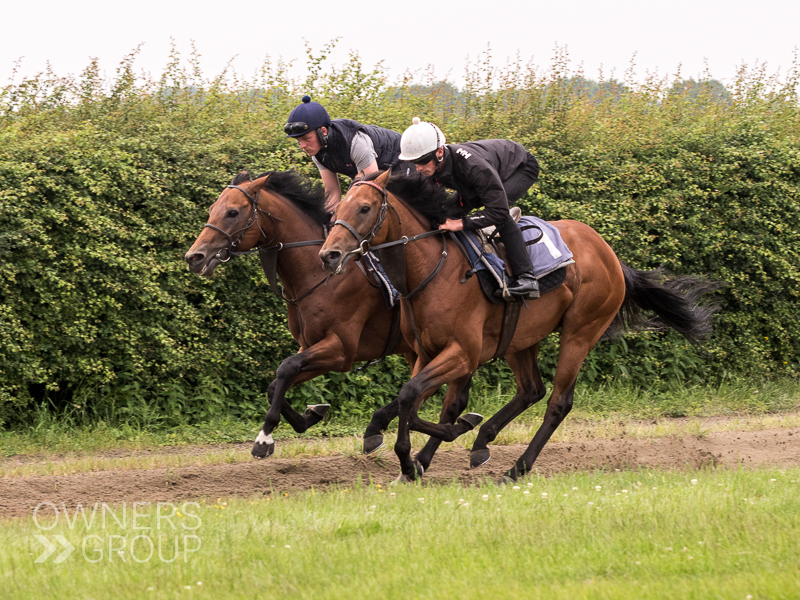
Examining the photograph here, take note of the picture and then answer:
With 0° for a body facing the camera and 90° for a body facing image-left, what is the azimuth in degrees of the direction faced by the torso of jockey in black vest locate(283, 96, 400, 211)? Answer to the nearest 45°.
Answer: approximately 45°

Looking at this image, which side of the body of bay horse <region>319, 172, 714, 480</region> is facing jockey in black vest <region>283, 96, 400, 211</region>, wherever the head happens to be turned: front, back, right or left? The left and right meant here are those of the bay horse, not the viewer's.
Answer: right

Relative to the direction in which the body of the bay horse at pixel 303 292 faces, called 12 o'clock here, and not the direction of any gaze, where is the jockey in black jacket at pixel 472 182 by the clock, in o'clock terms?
The jockey in black jacket is roughly at 8 o'clock from the bay horse.

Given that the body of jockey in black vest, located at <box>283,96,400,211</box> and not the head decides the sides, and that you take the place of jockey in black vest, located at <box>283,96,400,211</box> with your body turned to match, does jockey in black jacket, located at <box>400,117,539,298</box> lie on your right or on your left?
on your left

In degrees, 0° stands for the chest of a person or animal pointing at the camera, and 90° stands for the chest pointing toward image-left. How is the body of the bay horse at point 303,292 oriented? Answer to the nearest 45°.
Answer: approximately 45°
